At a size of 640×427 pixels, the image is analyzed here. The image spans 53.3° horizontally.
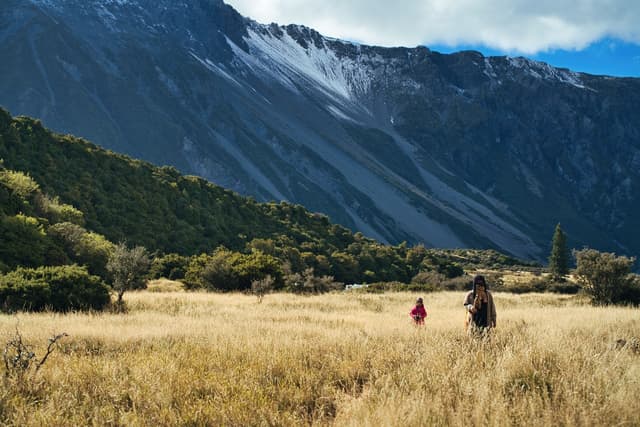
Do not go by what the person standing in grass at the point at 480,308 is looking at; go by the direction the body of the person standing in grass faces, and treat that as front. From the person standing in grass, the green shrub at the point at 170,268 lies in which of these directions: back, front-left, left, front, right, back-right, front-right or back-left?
back-right

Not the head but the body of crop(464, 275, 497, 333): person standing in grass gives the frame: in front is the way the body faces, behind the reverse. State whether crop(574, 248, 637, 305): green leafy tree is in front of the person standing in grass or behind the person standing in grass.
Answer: behind

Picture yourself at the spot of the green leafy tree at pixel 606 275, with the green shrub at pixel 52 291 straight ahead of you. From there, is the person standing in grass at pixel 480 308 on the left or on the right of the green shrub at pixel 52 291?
left

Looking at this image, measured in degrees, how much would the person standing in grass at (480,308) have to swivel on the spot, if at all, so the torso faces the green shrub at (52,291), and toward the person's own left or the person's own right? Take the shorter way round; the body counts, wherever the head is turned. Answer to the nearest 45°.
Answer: approximately 90° to the person's own right

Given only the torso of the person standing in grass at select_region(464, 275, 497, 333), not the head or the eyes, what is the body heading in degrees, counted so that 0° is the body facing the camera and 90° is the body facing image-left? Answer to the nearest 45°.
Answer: approximately 0°

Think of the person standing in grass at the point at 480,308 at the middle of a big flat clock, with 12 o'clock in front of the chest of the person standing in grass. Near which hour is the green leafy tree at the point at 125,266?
The green leafy tree is roughly at 4 o'clock from the person standing in grass.

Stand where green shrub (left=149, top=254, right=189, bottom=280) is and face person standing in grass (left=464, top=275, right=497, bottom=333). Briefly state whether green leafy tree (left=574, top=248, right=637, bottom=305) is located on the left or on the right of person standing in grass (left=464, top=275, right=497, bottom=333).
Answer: left
